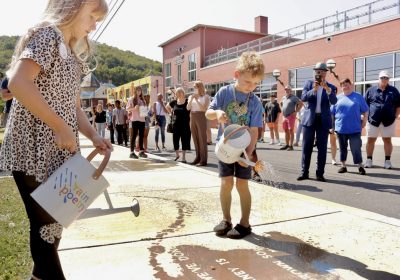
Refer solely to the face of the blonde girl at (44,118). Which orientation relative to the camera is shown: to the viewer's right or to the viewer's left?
to the viewer's right

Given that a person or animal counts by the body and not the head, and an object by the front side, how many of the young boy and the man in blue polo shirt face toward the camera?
2

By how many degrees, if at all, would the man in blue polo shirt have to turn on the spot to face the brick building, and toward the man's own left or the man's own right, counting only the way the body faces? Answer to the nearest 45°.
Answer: approximately 180°

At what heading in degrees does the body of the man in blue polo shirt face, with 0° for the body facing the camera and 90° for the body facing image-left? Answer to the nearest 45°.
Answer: approximately 0°

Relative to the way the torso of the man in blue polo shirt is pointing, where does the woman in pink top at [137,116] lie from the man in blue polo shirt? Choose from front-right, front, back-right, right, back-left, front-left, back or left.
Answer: right

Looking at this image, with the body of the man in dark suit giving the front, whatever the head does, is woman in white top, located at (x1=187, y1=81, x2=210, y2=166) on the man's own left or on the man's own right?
on the man's own right

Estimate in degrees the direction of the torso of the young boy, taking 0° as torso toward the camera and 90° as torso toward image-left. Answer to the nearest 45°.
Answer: approximately 0°

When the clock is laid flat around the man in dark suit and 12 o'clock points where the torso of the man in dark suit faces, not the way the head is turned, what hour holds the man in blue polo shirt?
The man in blue polo shirt is roughly at 7 o'clock from the man in dark suit.
